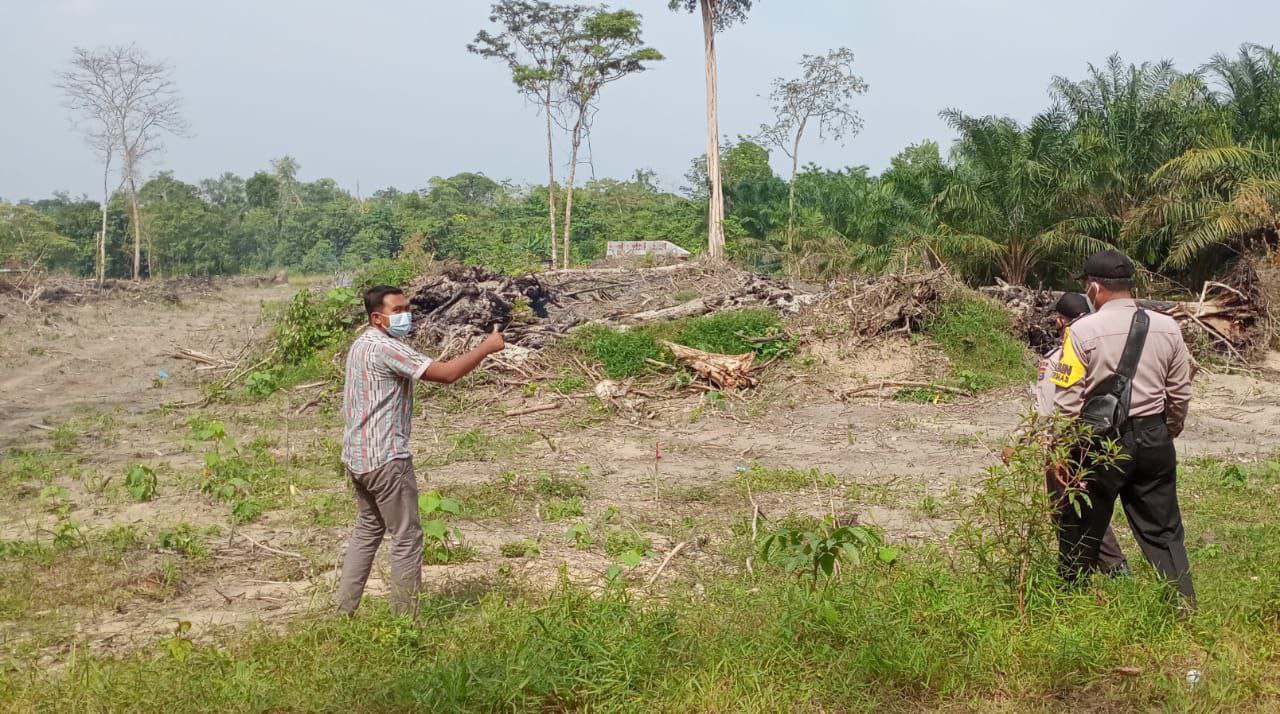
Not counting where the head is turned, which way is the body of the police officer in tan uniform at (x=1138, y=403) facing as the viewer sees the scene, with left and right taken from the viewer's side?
facing away from the viewer and to the left of the viewer

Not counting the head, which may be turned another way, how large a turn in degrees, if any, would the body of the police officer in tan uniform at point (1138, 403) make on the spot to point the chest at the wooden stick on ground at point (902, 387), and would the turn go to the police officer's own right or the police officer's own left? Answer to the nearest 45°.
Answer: approximately 45° to the police officer's own right

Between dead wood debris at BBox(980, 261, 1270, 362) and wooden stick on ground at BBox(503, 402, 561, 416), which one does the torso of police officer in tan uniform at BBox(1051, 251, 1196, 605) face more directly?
the wooden stick on ground

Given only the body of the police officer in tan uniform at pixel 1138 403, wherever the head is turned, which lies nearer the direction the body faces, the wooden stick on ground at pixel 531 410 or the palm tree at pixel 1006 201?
the wooden stick on ground

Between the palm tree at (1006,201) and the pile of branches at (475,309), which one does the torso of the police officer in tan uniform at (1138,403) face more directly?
the pile of branches

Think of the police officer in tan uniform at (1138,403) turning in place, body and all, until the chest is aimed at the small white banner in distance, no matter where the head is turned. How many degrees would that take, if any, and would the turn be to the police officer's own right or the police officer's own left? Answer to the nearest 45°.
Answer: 0° — they already face it

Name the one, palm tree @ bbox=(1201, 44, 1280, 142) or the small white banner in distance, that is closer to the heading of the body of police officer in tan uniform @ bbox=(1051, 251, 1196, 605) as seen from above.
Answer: the small white banner in distance

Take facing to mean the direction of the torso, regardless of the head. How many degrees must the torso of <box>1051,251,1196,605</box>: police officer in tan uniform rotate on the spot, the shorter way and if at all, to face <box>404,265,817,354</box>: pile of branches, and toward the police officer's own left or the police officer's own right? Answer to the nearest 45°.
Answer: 0° — they already face it

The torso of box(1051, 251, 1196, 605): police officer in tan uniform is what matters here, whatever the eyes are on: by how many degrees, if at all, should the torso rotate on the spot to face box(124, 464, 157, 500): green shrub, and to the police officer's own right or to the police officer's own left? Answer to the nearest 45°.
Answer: approximately 45° to the police officer's own left
